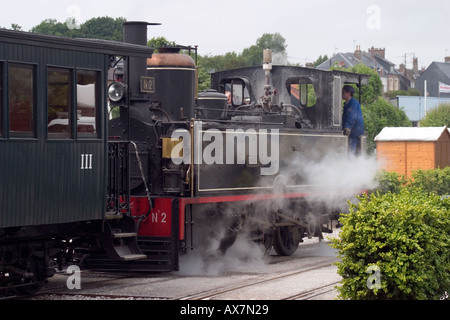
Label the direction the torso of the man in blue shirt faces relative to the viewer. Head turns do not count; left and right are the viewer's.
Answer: facing to the left of the viewer

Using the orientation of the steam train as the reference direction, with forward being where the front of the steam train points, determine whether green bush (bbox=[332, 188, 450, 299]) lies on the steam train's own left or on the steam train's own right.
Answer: on the steam train's own left

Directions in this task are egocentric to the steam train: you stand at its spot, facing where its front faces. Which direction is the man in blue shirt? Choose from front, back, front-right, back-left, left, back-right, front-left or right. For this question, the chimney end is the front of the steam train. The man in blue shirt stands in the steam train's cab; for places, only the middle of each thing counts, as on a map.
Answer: back

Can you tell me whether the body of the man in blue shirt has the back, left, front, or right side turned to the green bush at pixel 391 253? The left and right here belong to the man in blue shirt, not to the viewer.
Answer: left

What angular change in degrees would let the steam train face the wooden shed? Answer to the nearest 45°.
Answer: approximately 180°
